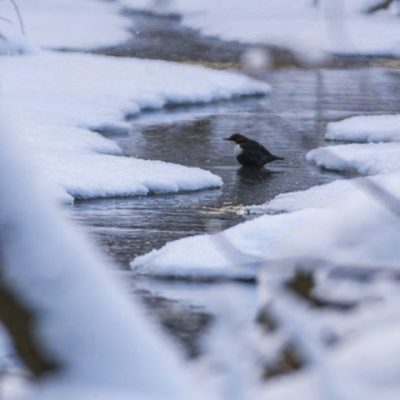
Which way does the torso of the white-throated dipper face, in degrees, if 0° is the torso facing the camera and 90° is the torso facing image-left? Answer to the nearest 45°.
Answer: approximately 90°
